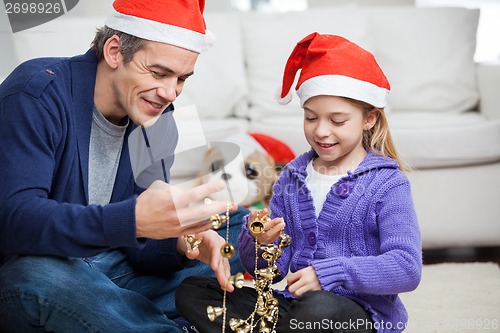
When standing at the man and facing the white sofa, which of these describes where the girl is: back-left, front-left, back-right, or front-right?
front-right

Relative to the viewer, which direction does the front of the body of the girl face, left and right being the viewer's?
facing the viewer and to the left of the viewer

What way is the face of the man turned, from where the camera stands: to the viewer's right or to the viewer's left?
to the viewer's right

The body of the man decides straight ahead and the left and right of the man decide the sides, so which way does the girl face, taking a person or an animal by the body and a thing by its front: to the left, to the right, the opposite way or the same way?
to the right

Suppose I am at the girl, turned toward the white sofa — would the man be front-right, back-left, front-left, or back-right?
back-left

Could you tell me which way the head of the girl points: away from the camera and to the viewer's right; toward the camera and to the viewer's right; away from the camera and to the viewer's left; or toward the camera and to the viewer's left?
toward the camera and to the viewer's left

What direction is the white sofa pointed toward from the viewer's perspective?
toward the camera

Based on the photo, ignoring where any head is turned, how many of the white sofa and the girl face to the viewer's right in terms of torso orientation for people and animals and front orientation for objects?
0

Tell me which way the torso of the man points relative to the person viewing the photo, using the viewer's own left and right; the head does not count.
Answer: facing the viewer and to the right of the viewer

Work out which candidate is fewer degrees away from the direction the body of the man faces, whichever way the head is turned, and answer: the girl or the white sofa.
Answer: the girl

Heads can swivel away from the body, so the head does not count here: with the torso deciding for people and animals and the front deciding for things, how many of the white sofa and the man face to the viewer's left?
0

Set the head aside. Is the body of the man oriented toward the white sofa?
no

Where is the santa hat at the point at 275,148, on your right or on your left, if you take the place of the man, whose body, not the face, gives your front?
on your left
